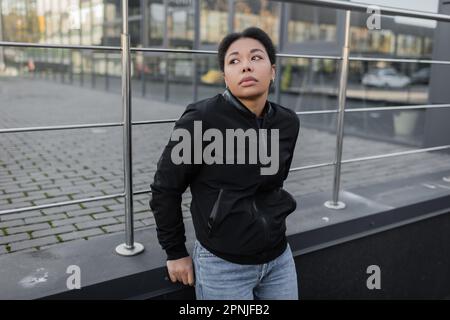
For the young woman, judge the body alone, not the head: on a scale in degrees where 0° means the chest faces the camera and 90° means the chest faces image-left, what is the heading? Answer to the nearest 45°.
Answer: approximately 315°
